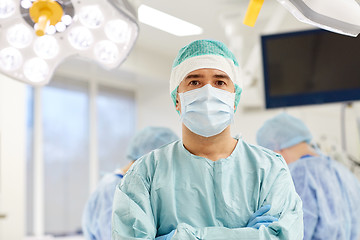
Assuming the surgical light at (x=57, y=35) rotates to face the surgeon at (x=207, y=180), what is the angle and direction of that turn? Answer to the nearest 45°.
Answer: approximately 45° to its left

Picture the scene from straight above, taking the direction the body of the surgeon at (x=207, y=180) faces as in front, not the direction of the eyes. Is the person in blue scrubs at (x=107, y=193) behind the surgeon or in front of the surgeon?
behind

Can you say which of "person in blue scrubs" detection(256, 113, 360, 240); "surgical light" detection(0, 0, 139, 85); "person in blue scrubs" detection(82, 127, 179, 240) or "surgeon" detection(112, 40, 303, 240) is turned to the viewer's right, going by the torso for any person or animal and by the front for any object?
"person in blue scrubs" detection(82, 127, 179, 240)

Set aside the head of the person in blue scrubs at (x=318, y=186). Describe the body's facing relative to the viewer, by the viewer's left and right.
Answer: facing away from the viewer and to the left of the viewer

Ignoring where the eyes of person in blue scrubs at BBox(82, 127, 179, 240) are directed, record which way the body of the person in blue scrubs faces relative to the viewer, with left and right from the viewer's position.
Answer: facing to the right of the viewer

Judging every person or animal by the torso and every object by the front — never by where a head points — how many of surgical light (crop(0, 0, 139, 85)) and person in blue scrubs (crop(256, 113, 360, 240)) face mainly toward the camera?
1

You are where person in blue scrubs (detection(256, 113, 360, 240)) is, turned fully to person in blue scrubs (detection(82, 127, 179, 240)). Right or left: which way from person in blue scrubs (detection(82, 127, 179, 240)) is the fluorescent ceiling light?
right
